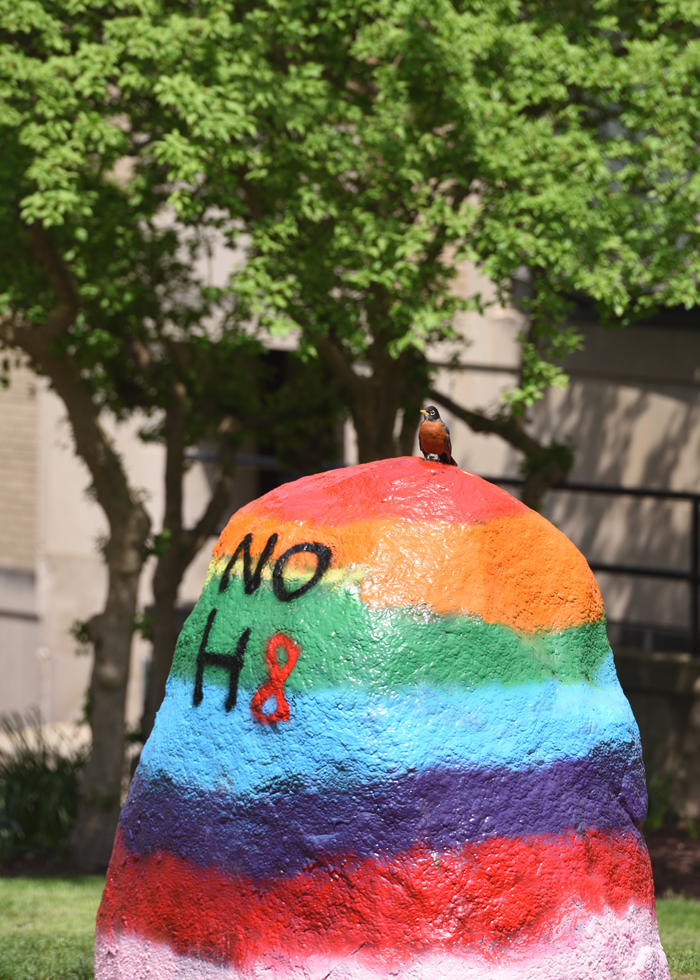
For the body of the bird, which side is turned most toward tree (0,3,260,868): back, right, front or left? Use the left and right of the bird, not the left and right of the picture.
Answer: right

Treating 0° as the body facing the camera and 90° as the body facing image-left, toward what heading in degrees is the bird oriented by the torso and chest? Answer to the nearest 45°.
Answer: approximately 45°

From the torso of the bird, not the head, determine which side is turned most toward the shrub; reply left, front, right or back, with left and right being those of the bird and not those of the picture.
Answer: right

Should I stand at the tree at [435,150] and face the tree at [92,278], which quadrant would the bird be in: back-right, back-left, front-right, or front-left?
back-left

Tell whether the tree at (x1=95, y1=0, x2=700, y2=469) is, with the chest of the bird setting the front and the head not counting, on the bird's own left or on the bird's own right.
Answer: on the bird's own right
